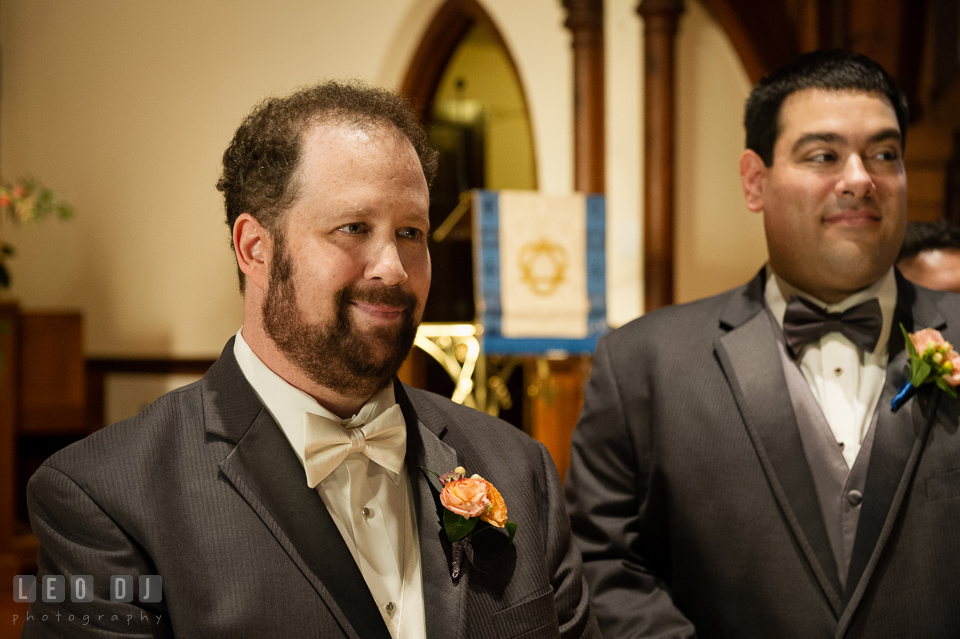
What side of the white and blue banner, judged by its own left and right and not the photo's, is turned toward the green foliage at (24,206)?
right

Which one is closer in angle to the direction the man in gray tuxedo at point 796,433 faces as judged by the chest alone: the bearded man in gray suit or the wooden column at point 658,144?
the bearded man in gray suit

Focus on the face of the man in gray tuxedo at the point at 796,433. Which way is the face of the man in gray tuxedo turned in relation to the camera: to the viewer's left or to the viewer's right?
to the viewer's right

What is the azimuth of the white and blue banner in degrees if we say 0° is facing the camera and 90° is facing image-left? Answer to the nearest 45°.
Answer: approximately 0°

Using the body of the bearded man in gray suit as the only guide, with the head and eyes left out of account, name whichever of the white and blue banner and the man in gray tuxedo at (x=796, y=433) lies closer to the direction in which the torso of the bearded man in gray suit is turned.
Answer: the man in gray tuxedo

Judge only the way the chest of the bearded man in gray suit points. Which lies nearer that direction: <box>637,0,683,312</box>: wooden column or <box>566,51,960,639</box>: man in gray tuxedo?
the man in gray tuxedo

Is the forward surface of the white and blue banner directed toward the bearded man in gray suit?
yes

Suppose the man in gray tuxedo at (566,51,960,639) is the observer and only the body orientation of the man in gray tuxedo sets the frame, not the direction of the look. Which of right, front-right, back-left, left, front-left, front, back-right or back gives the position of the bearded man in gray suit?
right

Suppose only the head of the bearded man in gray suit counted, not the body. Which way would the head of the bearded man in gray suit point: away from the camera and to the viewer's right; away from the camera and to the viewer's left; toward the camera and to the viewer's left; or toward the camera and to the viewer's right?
toward the camera and to the viewer's right

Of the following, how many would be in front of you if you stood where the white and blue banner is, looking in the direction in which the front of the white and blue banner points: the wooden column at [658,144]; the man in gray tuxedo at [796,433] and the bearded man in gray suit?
2

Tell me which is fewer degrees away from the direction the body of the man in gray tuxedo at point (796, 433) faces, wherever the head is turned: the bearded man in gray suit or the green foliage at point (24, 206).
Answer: the bearded man in gray suit
